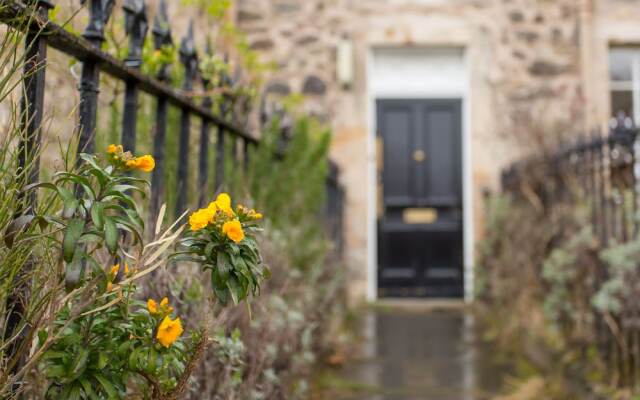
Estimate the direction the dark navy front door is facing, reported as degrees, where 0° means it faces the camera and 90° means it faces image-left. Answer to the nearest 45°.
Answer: approximately 0°

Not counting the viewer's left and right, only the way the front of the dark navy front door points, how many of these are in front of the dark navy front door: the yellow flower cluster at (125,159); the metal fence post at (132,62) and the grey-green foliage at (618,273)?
3

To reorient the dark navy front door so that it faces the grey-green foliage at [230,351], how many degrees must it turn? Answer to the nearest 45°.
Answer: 0° — it already faces it

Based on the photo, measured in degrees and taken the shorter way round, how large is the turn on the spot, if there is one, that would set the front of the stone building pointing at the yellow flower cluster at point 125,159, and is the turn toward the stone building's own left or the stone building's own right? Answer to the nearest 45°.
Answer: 0° — it already faces it

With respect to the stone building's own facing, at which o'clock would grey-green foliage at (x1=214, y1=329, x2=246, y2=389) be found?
The grey-green foliage is roughly at 12 o'clock from the stone building.
